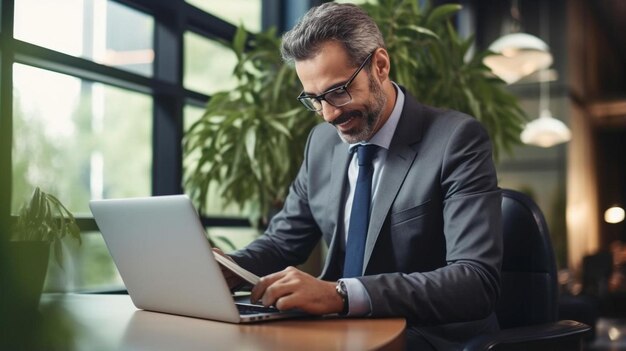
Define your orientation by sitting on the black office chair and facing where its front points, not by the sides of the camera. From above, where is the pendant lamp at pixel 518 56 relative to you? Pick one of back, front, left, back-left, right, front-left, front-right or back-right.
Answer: back-right

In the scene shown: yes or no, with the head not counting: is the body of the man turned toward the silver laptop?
yes

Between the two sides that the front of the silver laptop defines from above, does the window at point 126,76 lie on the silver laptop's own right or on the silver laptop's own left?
on the silver laptop's own left

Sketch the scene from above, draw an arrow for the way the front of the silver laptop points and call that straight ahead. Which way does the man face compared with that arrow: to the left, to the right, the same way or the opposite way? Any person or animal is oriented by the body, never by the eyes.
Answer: the opposite way

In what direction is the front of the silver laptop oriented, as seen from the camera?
facing away from the viewer and to the right of the viewer

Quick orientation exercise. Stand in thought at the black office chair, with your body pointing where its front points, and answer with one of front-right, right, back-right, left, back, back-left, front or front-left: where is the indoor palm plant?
right

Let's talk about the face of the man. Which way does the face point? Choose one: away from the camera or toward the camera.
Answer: toward the camera

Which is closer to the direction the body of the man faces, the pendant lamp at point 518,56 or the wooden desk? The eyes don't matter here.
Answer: the wooden desk

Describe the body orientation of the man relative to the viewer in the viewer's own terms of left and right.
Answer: facing the viewer and to the left of the viewer

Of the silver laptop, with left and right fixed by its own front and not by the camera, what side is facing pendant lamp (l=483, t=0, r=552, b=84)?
front

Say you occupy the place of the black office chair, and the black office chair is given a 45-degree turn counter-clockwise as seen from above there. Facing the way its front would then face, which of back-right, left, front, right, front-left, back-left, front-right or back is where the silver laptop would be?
front-right

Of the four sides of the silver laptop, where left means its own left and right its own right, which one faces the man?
front
